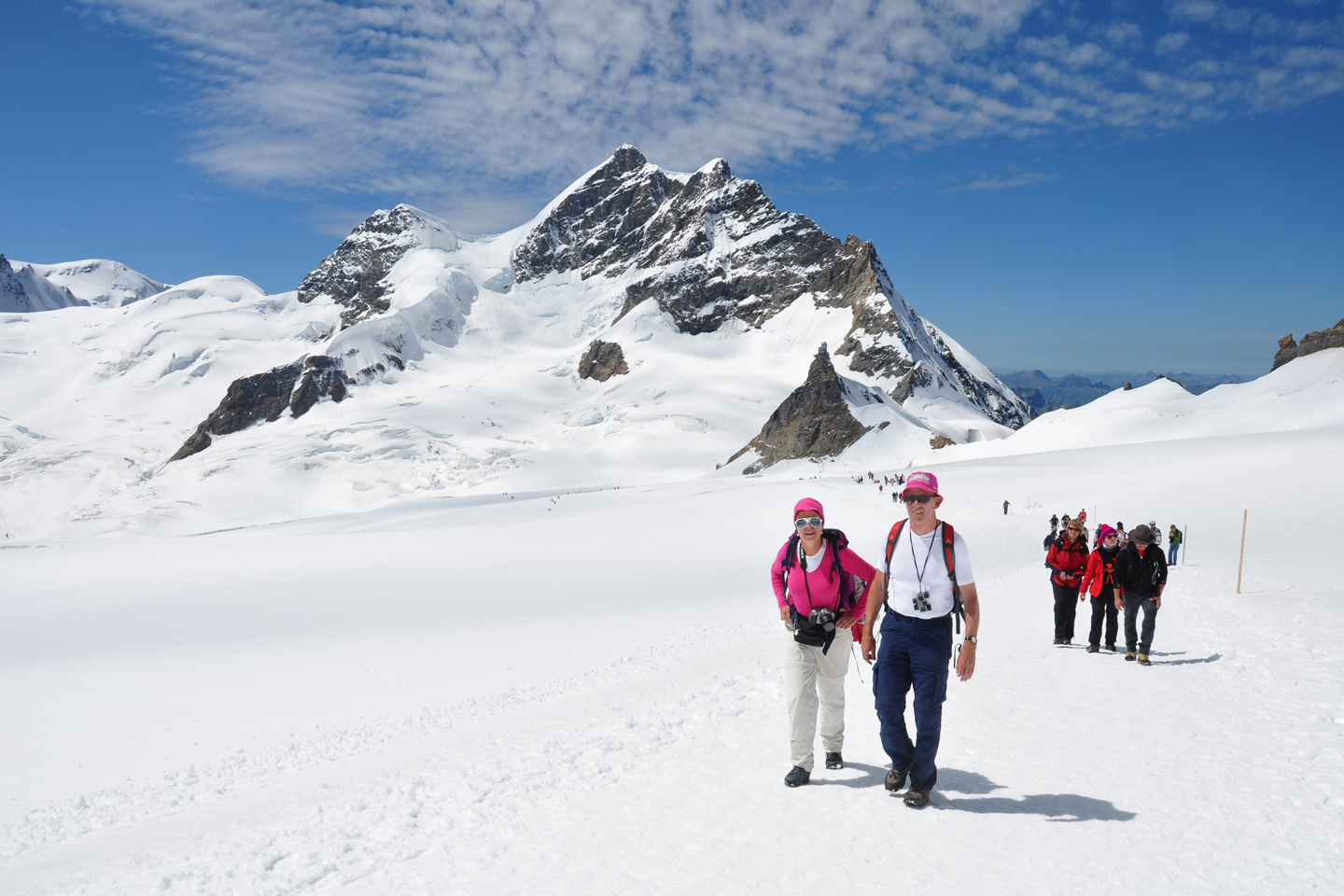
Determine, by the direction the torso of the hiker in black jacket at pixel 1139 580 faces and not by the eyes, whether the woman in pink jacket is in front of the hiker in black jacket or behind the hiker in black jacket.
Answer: in front

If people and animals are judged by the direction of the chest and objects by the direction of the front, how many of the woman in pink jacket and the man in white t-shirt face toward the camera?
2

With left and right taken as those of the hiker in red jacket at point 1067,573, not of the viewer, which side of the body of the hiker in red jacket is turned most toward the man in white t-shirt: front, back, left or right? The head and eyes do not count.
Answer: front

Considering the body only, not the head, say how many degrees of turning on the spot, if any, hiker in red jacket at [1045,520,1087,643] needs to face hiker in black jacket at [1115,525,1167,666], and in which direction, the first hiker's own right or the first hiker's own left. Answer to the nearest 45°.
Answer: approximately 45° to the first hiker's own left
